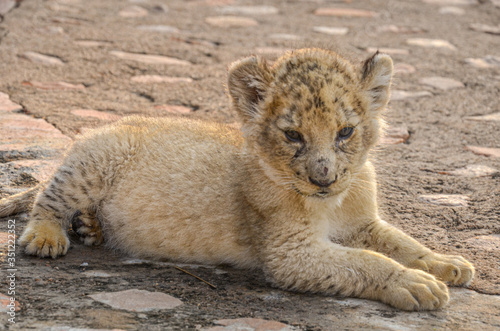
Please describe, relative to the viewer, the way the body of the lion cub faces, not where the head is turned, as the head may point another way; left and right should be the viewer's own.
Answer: facing the viewer and to the right of the viewer

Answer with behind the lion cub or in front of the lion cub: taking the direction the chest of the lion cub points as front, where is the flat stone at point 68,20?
behind

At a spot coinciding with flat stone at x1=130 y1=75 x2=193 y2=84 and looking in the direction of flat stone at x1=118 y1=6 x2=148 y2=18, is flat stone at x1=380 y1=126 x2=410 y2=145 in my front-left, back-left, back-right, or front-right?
back-right

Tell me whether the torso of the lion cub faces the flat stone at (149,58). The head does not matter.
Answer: no

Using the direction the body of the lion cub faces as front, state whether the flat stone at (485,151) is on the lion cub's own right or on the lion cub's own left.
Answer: on the lion cub's own left

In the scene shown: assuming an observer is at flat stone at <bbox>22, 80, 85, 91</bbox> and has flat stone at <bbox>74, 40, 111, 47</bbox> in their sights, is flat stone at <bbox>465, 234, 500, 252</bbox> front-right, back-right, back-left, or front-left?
back-right

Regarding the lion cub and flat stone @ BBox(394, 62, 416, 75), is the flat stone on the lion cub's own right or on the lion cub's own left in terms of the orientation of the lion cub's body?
on the lion cub's own left

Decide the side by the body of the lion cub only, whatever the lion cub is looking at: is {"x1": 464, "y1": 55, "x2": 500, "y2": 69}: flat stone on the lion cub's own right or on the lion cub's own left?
on the lion cub's own left

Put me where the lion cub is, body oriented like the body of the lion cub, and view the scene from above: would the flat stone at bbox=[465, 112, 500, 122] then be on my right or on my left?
on my left

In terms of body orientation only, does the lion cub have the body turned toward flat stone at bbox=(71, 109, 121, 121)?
no

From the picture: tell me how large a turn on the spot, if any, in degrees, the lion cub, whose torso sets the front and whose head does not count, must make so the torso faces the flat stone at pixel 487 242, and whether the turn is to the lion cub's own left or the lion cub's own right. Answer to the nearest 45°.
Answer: approximately 45° to the lion cub's own left

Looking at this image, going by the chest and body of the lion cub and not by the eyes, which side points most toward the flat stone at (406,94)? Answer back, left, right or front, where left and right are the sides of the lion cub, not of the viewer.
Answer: left
